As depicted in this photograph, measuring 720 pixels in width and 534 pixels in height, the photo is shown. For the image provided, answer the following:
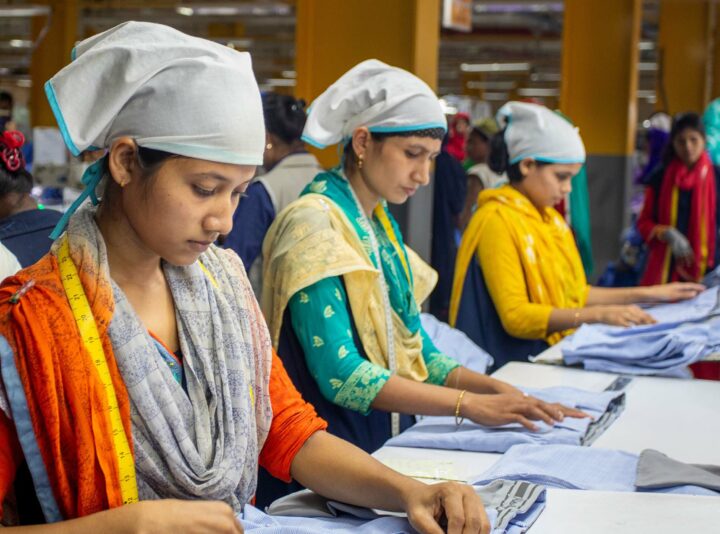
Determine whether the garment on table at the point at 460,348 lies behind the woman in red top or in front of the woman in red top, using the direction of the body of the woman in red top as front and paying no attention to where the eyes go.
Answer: in front

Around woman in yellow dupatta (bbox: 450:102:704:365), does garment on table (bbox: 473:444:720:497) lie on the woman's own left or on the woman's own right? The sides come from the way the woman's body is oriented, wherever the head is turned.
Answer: on the woman's own right

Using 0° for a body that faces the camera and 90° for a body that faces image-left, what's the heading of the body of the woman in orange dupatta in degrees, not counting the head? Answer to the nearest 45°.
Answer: approximately 315°

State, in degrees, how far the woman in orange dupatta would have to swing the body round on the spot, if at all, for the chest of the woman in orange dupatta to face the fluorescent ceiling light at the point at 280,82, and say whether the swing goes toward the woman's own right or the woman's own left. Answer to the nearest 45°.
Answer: approximately 135° to the woman's own left

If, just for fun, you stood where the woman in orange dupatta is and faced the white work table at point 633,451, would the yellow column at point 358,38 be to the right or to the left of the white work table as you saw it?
left

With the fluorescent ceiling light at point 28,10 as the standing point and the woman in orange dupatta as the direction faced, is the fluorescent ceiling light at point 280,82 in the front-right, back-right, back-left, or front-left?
back-left

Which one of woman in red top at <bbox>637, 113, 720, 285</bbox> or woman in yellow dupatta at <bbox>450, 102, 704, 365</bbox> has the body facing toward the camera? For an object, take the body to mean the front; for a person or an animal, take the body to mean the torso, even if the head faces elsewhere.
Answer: the woman in red top

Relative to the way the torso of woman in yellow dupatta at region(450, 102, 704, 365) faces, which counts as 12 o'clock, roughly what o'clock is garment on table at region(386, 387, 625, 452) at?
The garment on table is roughly at 3 o'clock from the woman in yellow dupatta.

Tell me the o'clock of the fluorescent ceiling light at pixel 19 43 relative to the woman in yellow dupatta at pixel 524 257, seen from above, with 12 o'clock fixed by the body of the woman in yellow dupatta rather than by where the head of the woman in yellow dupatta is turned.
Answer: The fluorescent ceiling light is roughly at 8 o'clock from the woman in yellow dupatta.

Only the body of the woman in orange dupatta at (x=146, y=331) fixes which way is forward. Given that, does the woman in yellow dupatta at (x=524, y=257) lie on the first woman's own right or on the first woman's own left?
on the first woman's own left

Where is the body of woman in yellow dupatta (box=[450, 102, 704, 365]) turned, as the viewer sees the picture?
to the viewer's right

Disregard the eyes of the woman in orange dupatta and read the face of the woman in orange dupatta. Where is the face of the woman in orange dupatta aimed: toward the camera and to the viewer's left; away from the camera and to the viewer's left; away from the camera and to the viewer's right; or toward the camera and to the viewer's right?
toward the camera and to the viewer's right

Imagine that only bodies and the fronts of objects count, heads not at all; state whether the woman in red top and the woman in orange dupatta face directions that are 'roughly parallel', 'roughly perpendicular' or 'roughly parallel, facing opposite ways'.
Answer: roughly perpendicular

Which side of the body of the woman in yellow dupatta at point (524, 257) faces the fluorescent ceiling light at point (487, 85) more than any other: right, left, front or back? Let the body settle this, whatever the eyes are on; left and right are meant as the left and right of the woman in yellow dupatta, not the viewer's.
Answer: left

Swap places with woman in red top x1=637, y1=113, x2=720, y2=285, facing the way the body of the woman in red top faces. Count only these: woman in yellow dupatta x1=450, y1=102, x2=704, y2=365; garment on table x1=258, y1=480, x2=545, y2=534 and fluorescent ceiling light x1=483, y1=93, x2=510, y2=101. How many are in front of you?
2

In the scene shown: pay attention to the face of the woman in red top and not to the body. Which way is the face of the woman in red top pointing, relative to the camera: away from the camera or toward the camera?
toward the camera

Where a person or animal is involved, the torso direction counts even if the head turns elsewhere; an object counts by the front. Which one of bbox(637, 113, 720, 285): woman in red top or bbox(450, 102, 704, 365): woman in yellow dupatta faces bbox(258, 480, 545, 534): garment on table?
the woman in red top

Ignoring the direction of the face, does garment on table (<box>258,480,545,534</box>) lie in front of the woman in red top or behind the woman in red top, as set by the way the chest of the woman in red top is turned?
in front

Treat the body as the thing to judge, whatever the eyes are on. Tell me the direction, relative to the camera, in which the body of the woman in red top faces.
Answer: toward the camera
